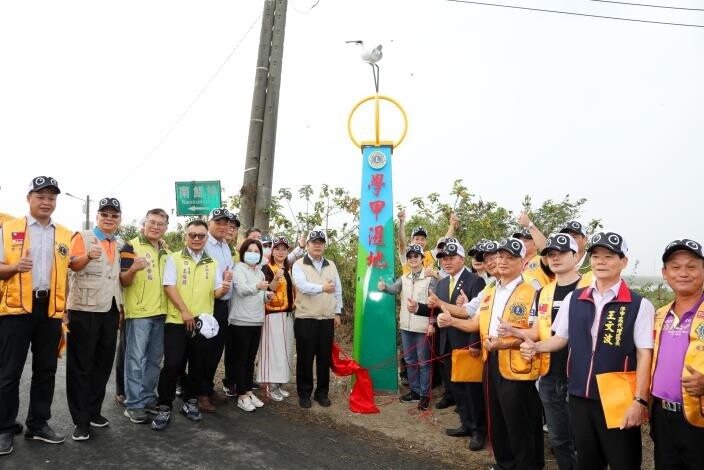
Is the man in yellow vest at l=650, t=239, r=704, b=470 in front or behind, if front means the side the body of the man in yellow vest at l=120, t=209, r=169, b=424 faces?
in front

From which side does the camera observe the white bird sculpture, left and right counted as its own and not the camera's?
left

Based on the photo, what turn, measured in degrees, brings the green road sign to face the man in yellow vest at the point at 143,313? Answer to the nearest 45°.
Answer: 0° — it already faces them

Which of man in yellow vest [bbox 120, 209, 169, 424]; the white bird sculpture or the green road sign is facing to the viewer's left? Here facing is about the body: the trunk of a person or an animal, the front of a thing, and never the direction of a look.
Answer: the white bird sculpture

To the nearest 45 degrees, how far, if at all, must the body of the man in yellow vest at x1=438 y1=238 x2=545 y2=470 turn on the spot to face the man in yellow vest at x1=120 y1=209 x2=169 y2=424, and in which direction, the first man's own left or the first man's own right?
approximately 45° to the first man's own right

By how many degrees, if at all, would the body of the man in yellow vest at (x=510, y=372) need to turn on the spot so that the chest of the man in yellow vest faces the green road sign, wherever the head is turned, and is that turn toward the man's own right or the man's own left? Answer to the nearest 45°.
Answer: approximately 90° to the man's own right

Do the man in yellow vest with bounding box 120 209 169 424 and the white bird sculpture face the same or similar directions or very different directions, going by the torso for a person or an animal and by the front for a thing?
very different directions

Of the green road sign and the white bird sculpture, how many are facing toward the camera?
1

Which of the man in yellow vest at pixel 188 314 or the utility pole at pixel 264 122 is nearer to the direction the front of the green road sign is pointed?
the man in yellow vest
